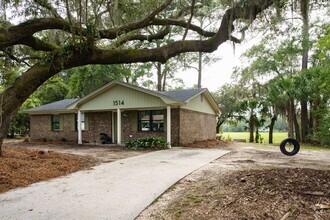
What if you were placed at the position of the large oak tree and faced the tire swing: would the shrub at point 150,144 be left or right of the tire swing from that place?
left

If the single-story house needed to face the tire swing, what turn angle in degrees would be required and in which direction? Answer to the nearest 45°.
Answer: approximately 90° to its left

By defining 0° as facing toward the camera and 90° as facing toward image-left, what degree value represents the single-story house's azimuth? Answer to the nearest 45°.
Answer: approximately 45°

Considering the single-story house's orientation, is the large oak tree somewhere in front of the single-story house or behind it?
in front

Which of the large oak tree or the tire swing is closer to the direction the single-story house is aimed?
the large oak tree

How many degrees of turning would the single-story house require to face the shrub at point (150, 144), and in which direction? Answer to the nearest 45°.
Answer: approximately 45° to its left
